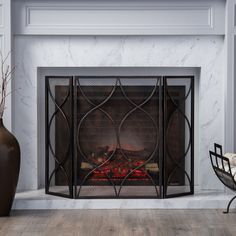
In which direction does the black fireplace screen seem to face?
toward the camera

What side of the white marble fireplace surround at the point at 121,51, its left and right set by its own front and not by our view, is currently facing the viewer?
front

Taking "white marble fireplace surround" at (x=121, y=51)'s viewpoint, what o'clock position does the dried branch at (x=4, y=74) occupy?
The dried branch is roughly at 3 o'clock from the white marble fireplace surround.

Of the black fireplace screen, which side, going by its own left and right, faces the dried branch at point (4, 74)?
right
